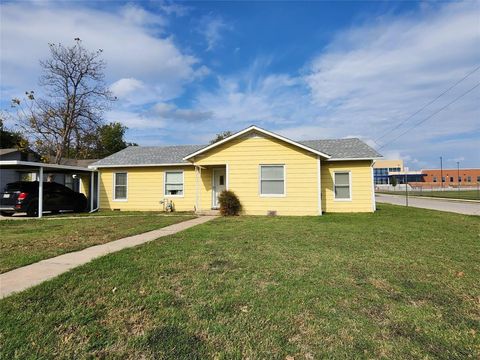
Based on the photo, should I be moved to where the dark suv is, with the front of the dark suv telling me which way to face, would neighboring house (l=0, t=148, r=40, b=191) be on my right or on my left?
on my left

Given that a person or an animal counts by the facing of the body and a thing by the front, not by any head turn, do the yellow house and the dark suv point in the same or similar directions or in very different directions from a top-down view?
very different directions

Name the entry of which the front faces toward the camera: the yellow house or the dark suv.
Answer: the yellow house

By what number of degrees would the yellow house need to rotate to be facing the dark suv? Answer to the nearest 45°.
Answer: approximately 90° to its right

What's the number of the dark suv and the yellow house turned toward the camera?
1

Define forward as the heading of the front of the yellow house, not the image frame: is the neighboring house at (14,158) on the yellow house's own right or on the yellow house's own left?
on the yellow house's own right

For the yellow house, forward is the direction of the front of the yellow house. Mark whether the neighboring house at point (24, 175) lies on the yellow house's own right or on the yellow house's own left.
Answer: on the yellow house's own right

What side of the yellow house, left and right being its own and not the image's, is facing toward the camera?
front
